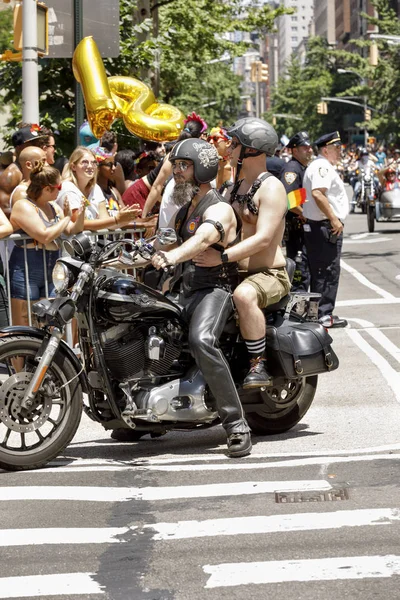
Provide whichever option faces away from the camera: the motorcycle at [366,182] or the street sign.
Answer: the street sign

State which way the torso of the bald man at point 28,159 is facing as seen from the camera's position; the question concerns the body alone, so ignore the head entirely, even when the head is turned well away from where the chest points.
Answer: to the viewer's right

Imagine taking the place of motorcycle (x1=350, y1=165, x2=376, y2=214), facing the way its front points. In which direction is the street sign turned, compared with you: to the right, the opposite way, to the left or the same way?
the opposite way

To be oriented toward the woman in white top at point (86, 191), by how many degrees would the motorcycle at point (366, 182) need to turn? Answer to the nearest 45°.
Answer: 0° — it already faces them

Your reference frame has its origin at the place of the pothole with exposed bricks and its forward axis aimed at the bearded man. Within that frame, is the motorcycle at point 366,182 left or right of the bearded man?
right

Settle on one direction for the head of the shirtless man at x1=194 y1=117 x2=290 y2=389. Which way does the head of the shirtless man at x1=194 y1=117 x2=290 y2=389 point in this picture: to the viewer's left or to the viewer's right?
to the viewer's left

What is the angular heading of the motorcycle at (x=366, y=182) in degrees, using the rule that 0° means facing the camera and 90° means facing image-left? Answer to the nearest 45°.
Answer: approximately 0°

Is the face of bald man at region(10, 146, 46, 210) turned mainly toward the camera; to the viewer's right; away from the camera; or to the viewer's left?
to the viewer's right

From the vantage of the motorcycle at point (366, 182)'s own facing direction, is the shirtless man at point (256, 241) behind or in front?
in front

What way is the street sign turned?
away from the camera

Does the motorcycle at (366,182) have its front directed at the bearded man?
yes

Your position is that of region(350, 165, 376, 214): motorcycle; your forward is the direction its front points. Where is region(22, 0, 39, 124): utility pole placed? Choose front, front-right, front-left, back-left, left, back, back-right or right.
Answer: front
